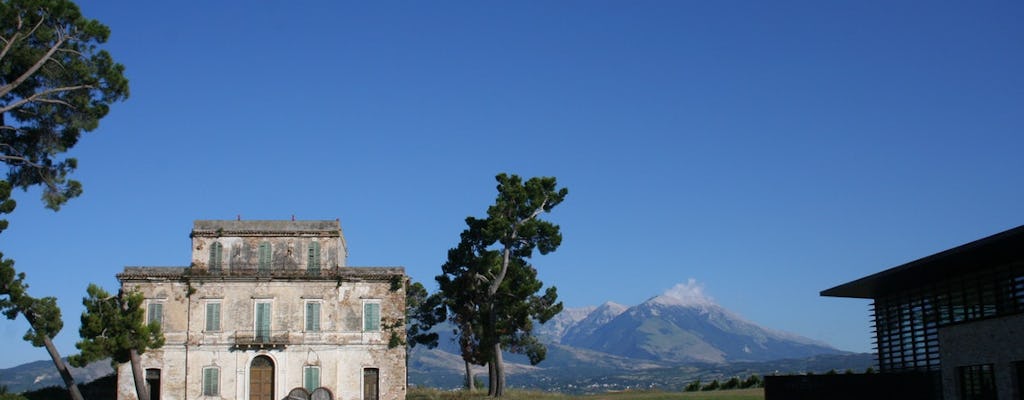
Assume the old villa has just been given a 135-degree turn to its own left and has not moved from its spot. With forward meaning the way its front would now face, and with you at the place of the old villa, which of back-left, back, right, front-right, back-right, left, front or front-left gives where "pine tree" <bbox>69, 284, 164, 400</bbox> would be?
back

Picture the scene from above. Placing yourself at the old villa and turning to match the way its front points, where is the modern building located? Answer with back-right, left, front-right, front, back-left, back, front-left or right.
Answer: front-left

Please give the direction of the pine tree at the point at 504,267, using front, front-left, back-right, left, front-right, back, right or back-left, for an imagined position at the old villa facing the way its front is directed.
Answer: left

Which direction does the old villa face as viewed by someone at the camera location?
facing the viewer

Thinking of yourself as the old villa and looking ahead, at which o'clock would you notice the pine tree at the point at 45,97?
The pine tree is roughly at 1 o'clock from the old villa.
